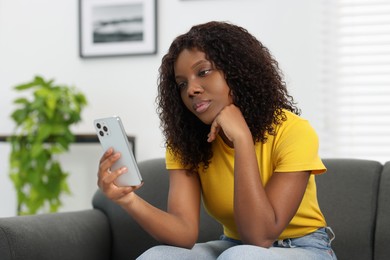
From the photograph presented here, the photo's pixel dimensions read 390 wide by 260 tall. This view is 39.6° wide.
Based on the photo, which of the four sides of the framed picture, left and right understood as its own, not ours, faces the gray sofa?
front

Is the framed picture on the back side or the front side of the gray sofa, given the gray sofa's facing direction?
on the back side

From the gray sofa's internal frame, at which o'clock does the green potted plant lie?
The green potted plant is roughly at 5 o'clock from the gray sofa.

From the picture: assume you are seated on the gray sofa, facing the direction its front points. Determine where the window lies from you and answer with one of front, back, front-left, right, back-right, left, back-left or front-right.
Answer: back-left

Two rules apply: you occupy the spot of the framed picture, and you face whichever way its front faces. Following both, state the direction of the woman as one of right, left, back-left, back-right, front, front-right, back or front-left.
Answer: front

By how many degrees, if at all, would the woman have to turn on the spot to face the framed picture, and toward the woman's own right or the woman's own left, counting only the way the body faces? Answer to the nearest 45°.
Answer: approximately 135° to the woman's own right

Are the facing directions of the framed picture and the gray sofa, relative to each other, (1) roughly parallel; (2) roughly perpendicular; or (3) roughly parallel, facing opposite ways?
roughly parallel

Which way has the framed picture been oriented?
toward the camera

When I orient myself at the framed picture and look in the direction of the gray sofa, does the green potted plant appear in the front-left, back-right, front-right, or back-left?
front-right

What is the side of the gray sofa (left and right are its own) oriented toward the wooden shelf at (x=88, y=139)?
back

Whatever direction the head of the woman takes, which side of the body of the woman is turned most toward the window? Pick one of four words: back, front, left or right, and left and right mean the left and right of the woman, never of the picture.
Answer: back

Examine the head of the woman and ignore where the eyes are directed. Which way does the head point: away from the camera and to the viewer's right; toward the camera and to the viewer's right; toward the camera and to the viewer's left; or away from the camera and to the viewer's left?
toward the camera and to the viewer's left

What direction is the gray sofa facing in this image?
toward the camera

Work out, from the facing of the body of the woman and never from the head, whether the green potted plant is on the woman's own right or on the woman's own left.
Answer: on the woman's own right

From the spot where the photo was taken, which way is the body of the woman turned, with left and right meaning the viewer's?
facing the viewer and to the left of the viewer
